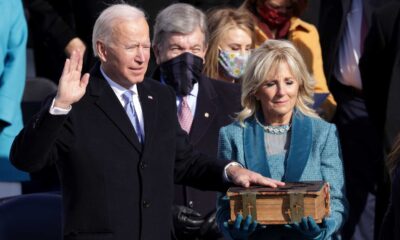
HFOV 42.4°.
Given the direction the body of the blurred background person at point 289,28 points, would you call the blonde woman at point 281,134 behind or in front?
in front

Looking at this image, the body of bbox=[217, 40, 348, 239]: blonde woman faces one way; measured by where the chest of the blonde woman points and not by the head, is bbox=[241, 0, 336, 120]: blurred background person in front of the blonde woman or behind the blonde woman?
behind

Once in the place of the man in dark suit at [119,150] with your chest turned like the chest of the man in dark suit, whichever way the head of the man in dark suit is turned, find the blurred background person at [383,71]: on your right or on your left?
on your left

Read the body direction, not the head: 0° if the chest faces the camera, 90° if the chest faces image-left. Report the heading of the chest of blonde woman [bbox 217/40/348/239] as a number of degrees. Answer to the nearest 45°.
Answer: approximately 0°

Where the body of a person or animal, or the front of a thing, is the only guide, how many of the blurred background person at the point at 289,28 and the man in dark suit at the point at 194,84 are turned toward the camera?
2

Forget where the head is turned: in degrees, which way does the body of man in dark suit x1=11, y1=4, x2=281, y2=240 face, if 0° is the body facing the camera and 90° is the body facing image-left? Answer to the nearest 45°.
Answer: approximately 315°

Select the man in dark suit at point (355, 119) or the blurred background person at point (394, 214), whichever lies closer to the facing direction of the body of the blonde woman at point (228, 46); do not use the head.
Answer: the blurred background person

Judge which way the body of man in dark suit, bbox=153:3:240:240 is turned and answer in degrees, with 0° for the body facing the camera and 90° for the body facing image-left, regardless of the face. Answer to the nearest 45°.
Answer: approximately 0°
